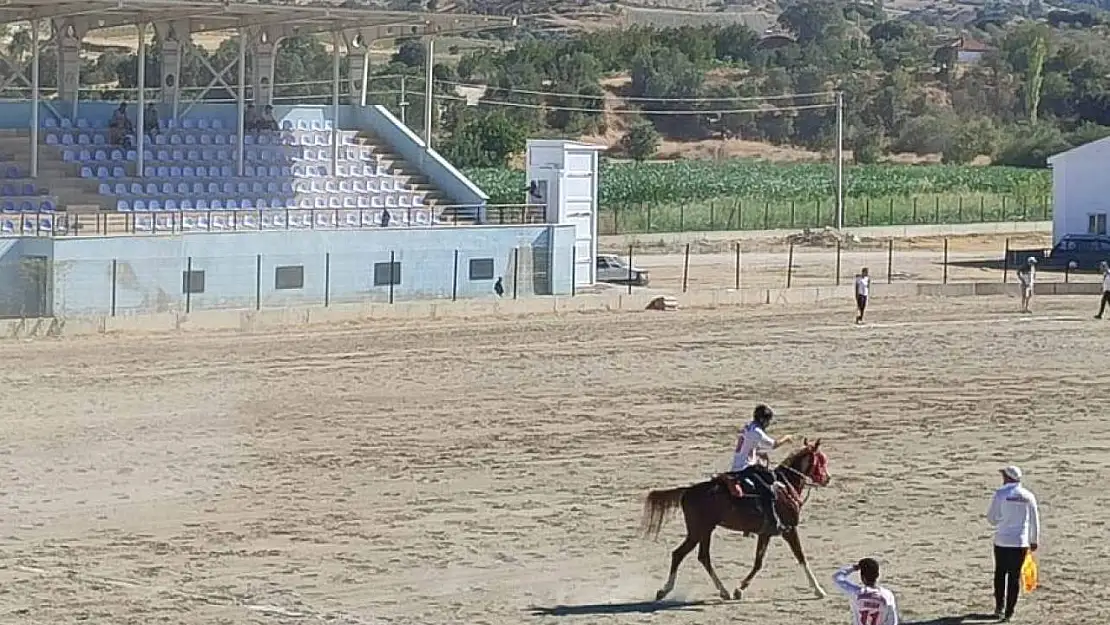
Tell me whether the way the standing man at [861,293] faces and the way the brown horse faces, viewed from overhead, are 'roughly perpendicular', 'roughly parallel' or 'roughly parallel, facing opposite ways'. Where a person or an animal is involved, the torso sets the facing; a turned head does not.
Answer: roughly perpendicular

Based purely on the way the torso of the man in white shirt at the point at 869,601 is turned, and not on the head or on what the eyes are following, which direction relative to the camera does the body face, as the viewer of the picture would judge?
away from the camera

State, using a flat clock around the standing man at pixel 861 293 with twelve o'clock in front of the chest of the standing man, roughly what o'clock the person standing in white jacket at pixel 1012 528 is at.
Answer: The person standing in white jacket is roughly at 12 o'clock from the standing man.

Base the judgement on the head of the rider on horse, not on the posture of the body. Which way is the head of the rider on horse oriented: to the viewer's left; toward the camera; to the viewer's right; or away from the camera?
to the viewer's right

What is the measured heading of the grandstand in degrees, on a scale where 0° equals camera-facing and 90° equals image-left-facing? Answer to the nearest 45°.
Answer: approximately 315°

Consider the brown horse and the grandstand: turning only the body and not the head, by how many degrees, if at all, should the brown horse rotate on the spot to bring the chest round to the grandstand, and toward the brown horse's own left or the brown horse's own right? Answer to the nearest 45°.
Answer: approximately 135° to the brown horse's own left

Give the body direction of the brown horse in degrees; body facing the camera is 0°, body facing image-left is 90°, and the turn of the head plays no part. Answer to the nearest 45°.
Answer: approximately 270°

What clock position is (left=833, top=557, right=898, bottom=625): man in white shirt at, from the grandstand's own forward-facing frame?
The man in white shirt is roughly at 1 o'clock from the grandstand.

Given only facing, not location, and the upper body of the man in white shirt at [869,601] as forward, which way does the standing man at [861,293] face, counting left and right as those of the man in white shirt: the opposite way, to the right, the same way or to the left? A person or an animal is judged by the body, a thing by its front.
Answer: the opposite way
